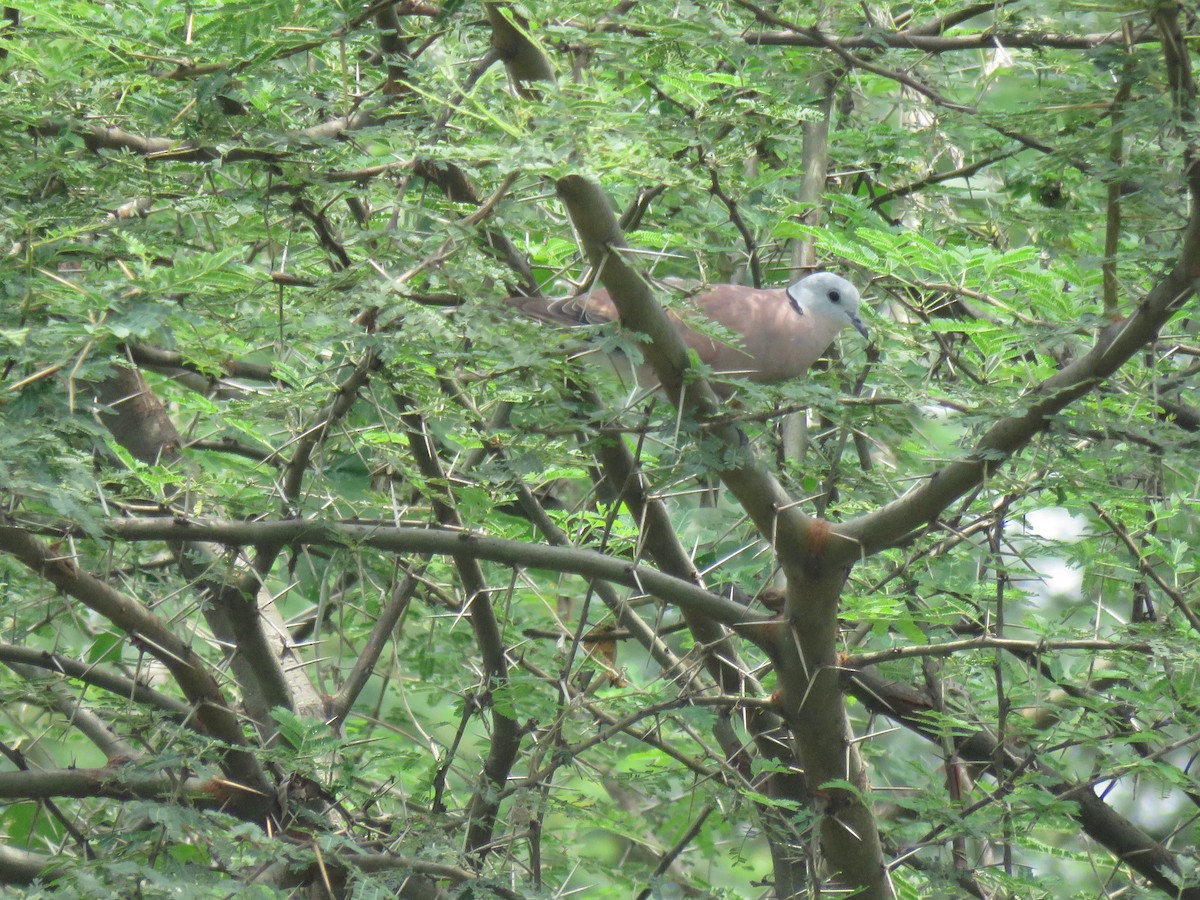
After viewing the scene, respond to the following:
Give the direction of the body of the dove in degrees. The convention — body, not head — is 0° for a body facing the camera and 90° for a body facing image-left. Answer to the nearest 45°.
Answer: approximately 270°
